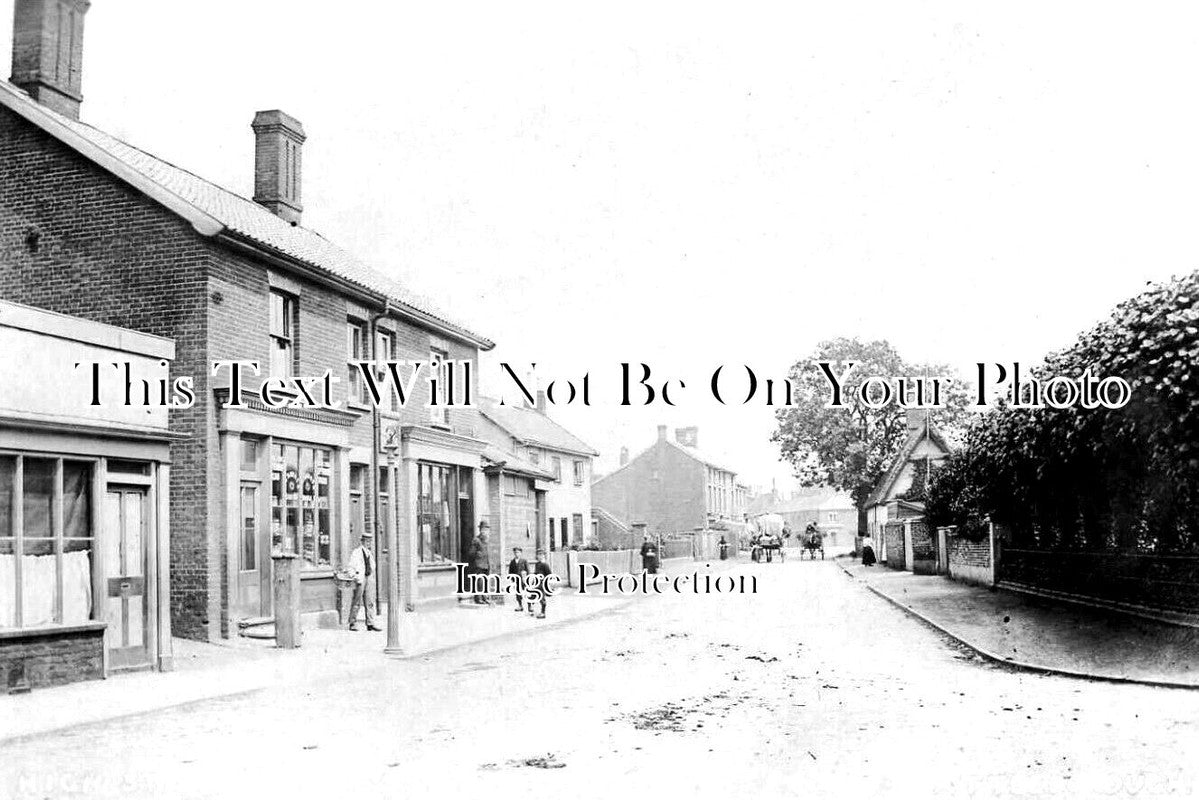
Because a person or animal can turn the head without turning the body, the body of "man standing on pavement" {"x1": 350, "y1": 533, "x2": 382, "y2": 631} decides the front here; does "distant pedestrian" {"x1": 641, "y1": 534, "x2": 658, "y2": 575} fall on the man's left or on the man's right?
on the man's left

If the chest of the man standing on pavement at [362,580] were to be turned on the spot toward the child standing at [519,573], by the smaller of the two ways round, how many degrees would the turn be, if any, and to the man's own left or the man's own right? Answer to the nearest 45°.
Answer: approximately 90° to the man's own left

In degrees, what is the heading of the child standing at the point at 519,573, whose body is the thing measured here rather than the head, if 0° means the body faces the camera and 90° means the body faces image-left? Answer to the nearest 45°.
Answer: approximately 0°

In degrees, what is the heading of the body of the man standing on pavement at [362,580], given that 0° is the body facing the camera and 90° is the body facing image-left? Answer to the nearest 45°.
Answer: approximately 315°

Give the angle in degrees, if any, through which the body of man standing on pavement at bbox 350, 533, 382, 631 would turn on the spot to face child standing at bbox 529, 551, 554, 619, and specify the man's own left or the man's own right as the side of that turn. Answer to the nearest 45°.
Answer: approximately 90° to the man's own left

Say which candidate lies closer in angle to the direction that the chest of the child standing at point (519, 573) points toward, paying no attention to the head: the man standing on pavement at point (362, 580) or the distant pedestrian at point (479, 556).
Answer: the man standing on pavement

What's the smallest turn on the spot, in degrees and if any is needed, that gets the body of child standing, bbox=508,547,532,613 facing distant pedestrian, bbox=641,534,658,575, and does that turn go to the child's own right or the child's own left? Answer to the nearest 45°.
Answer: approximately 180°

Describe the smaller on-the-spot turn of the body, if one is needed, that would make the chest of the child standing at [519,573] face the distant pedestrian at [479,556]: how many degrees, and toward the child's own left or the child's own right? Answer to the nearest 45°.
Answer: approximately 135° to the child's own right
